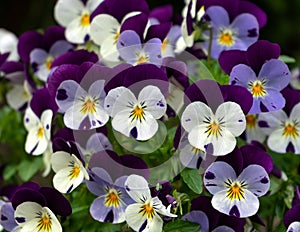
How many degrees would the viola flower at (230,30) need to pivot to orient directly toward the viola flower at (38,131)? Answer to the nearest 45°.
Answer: approximately 45° to its right

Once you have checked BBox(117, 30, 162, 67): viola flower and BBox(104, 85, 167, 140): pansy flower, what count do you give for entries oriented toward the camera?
2

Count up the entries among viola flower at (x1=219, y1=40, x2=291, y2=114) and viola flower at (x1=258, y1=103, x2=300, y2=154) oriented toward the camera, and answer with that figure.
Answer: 2

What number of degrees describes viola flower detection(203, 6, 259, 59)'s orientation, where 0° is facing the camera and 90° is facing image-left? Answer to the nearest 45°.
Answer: approximately 0°

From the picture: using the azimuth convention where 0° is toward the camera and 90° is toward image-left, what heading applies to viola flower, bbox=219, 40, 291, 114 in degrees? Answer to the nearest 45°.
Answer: approximately 0°
